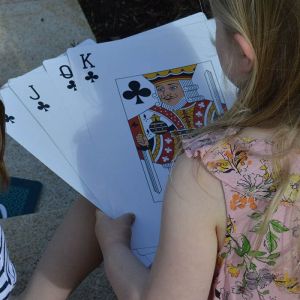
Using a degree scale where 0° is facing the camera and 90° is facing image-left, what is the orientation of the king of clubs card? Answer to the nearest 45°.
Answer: approximately 0°

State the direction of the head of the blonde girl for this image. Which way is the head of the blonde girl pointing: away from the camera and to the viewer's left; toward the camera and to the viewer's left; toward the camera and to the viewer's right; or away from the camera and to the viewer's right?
away from the camera and to the viewer's left

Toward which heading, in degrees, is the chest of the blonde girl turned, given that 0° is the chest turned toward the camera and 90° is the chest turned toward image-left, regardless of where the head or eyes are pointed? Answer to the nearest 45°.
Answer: approximately 135°
